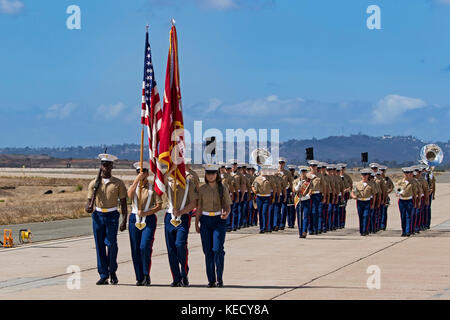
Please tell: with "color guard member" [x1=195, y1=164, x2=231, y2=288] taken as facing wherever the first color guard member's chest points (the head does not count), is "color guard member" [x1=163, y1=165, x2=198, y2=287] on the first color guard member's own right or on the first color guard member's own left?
on the first color guard member's own right

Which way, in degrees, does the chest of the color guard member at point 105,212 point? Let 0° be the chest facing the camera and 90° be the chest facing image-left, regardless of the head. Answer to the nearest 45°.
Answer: approximately 0°

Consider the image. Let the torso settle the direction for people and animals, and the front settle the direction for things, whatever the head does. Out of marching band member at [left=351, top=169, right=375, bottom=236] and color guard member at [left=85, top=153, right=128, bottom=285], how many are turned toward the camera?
2

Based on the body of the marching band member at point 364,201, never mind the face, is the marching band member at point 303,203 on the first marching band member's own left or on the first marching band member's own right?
on the first marching band member's own right

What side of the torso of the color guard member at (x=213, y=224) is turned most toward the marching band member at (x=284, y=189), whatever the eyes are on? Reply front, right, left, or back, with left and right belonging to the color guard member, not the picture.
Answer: back

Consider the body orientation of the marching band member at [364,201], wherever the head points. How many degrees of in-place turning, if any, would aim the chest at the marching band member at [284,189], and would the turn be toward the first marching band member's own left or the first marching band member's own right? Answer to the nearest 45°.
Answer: approximately 135° to the first marching band member's own right
